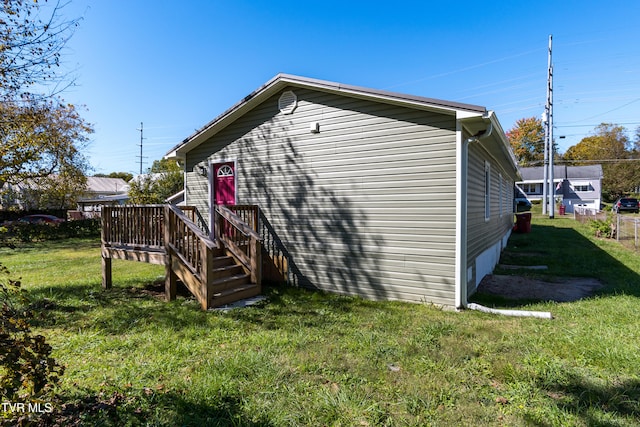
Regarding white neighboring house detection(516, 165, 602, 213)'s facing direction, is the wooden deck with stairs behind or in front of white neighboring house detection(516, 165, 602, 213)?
in front

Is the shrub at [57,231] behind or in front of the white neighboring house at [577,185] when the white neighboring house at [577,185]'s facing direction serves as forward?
in front

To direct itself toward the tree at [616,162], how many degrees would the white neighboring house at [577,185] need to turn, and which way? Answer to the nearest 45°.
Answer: approximately 135° to its left

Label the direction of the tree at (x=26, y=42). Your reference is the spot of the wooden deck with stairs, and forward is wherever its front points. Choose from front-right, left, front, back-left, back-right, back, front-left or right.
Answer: right

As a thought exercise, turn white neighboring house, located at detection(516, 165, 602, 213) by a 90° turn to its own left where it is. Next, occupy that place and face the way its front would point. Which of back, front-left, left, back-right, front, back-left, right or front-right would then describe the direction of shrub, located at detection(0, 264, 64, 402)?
right

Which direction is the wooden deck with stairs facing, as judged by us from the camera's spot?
facing the viewer and to the right of the viewer

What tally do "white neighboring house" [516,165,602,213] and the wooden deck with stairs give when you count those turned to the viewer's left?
0

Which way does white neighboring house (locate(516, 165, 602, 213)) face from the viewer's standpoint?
toward the camera

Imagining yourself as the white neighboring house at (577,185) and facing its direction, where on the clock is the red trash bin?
The red trash bin is roughly at 12 o'clock from the white neighboring house.
